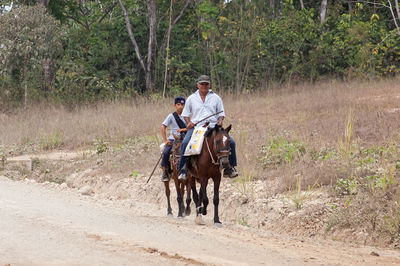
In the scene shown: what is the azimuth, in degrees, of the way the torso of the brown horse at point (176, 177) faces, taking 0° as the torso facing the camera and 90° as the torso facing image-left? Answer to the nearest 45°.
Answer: approximately 315°

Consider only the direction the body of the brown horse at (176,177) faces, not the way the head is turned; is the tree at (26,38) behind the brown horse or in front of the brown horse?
behind

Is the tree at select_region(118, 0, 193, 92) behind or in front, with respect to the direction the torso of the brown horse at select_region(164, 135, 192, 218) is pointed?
behind

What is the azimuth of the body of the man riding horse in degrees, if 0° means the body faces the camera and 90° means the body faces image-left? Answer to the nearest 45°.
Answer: approximately 0°

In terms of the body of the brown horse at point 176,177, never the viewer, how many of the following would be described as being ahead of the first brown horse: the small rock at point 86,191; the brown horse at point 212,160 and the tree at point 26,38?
1

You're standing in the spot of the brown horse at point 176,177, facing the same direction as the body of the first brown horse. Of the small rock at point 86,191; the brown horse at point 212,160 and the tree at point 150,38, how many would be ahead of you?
1

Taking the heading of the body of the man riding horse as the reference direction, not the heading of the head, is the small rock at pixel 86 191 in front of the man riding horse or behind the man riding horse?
behind

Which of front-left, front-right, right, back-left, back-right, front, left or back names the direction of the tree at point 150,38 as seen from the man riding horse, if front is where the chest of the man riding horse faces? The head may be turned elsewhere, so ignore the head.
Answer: back
